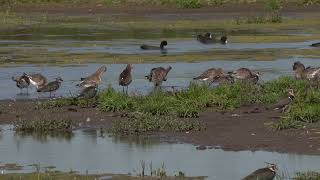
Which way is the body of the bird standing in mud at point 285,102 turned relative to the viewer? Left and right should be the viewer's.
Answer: facing to the right of the viewer

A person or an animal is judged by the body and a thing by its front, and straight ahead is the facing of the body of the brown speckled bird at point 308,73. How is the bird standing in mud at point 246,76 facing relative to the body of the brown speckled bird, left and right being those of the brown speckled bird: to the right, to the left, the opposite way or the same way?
the opposite way

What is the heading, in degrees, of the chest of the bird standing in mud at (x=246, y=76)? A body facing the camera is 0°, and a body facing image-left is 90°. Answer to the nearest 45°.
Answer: approximately 270°

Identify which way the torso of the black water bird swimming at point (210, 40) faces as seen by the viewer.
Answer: to the viewer's right

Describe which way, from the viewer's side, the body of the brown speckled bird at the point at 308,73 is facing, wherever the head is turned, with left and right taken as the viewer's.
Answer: facing to the left of the viewer

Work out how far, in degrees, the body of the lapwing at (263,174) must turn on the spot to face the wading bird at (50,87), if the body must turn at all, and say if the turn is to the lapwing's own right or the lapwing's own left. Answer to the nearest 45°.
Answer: approximately 135° to the lapwing's own left

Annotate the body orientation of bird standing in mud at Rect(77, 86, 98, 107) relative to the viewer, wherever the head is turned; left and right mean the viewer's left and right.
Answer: facing to the right of the viewer

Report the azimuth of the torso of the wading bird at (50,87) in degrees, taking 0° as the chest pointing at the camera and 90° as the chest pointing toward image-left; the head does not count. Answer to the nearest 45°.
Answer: approximately 270°
